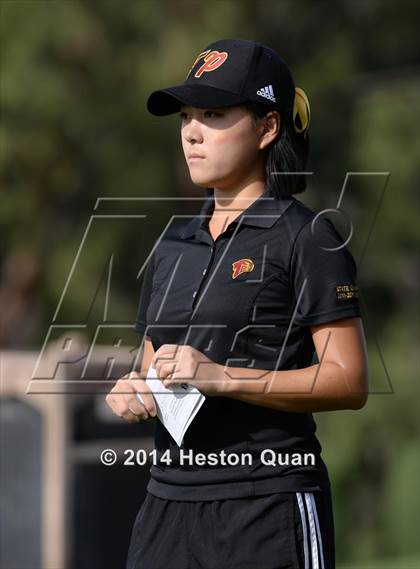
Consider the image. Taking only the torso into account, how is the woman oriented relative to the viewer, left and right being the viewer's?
facing the viewer and to the left of the viewer
